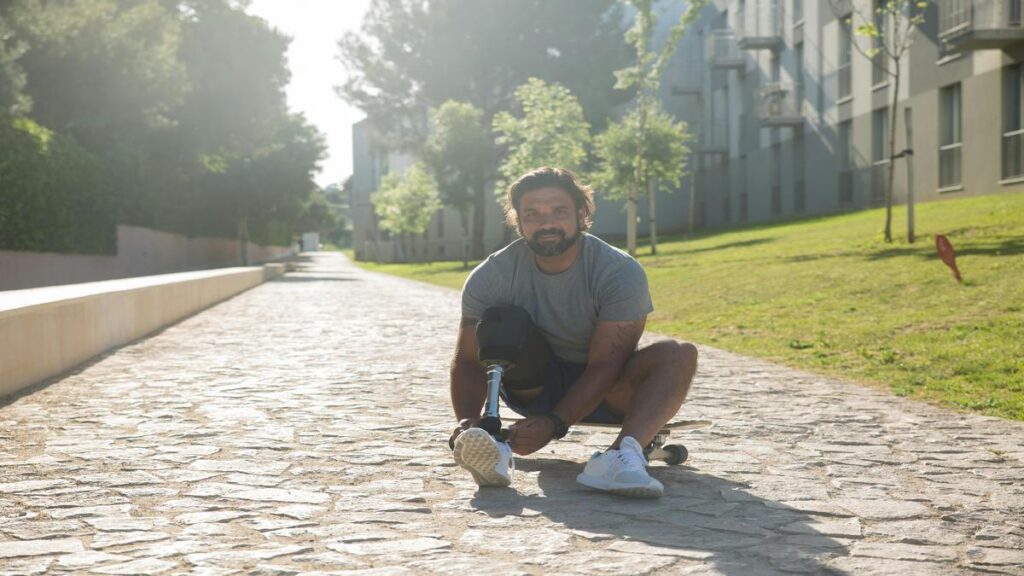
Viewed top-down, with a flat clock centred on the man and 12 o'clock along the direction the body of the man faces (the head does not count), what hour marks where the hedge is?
The hedge is roughly at 5 o'clock from the man.

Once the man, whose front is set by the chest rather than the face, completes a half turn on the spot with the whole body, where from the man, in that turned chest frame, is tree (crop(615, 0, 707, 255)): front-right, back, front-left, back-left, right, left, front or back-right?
front

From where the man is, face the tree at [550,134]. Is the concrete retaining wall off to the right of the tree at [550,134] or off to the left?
left

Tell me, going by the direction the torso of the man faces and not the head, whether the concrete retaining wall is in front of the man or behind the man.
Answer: behind

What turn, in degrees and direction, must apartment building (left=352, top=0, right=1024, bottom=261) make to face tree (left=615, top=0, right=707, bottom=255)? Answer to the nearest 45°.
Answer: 0° — it already faces it

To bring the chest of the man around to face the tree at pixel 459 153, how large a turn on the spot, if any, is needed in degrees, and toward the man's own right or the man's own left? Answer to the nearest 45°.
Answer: approximately 180°

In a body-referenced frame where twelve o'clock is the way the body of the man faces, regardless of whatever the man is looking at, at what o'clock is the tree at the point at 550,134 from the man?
The tree is roughly at 6 o'clock from the man.

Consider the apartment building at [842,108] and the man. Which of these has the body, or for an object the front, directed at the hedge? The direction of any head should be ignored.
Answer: the apartment building

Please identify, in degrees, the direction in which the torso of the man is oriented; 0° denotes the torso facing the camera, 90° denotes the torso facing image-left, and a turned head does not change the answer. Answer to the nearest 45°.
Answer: approximately 0°

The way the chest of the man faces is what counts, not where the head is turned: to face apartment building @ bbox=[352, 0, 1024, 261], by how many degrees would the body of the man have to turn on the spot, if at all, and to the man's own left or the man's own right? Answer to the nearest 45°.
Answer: approximately 180°

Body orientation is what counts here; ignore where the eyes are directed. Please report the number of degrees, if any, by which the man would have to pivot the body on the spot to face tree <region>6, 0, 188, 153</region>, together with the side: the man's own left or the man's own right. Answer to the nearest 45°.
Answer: approximately 135° to the man's own right
